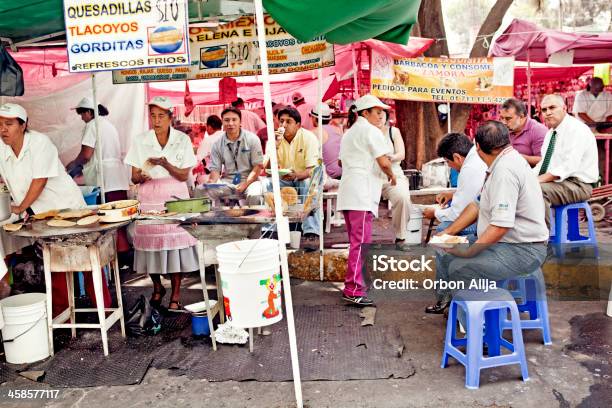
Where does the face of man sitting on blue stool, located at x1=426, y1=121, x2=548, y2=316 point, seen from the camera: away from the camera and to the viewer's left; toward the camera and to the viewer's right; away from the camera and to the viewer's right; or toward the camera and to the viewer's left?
away from the camera and to the viewer's left

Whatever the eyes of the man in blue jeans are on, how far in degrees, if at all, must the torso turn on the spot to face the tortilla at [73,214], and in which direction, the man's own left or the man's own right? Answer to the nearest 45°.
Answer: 0° — they already face it

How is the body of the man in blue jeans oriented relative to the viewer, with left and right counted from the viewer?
facing to the left of the viewer

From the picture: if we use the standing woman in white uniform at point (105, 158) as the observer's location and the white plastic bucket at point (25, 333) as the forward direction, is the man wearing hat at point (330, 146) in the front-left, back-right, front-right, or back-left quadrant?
back-left

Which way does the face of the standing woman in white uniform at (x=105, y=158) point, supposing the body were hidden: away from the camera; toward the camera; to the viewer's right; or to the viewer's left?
to the viewer's left

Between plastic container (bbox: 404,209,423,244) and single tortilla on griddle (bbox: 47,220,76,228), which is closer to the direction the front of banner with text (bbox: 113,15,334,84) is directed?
the single tortilla on griddle

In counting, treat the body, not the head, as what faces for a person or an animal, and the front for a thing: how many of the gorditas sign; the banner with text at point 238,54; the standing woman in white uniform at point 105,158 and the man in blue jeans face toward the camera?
2

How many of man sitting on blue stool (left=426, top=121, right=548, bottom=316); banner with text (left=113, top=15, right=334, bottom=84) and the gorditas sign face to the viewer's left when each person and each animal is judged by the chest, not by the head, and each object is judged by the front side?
1

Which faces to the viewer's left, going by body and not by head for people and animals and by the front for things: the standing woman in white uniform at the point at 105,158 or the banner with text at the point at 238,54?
the standing woman in white uniform

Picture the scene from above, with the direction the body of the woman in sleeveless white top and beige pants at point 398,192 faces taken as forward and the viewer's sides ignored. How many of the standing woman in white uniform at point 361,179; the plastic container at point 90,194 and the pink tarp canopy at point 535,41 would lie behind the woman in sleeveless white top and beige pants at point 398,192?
1

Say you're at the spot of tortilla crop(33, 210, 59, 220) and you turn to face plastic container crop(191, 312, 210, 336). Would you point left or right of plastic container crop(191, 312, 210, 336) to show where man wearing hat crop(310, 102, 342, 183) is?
left

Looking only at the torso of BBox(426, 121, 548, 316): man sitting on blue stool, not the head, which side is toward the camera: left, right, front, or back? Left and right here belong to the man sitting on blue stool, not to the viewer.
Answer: left

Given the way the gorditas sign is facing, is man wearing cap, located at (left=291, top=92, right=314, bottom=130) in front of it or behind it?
behind
